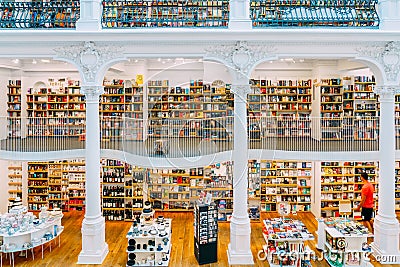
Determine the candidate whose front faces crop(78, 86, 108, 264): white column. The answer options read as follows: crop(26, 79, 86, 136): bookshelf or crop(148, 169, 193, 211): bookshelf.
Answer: crop(26, 79, 86, 136): bookshelf

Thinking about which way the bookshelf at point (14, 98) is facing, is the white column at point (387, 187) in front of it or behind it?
in front

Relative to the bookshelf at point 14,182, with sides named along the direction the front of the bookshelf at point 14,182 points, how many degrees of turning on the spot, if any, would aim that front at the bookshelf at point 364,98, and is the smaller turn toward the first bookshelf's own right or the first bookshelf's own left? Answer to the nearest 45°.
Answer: approximately 45° to the first bookshelf's own left

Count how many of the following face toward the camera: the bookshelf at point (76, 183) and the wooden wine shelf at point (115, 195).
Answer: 2
